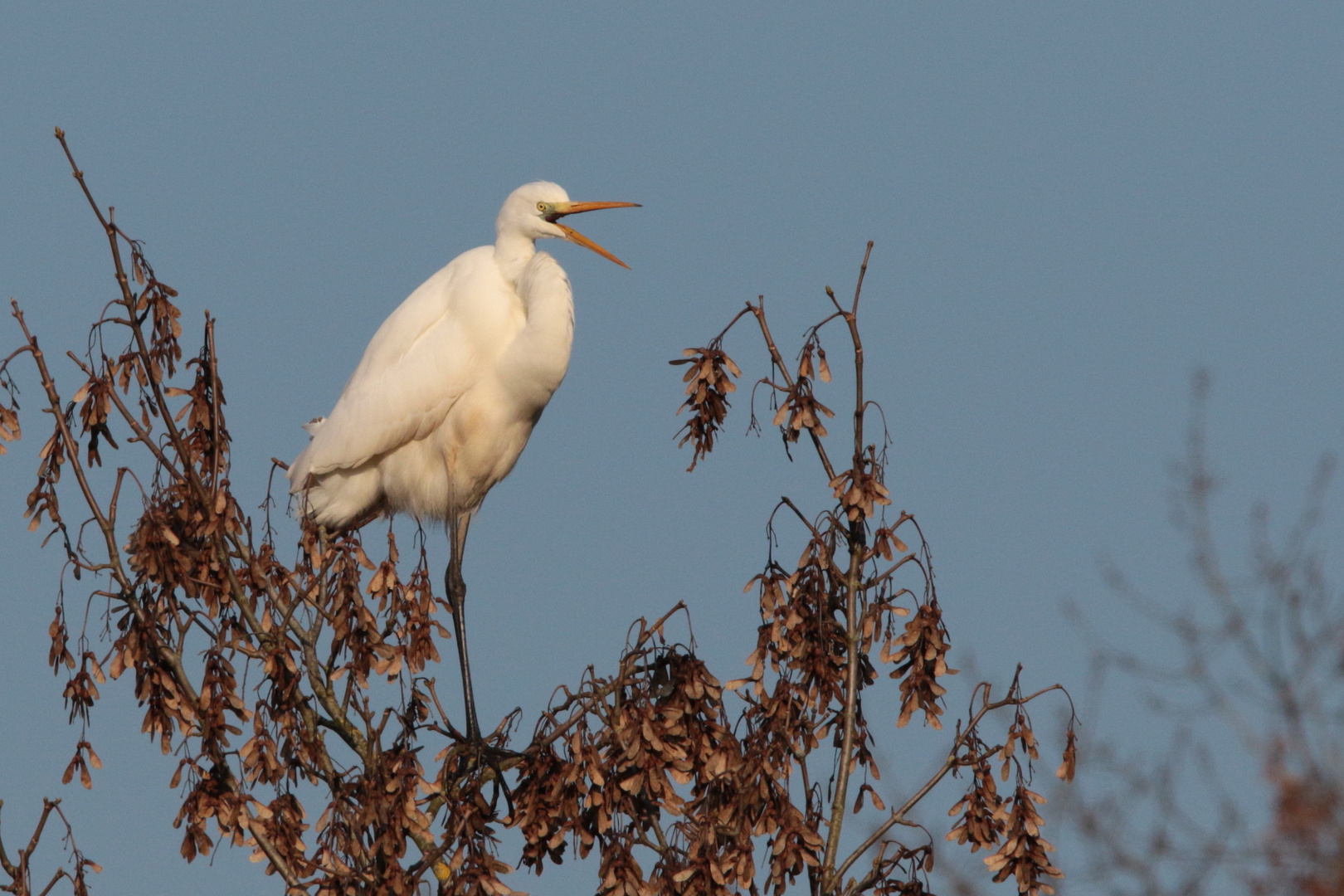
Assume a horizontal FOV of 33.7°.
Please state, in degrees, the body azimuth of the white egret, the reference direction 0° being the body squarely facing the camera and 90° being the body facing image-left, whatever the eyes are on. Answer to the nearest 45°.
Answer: approximately 270°

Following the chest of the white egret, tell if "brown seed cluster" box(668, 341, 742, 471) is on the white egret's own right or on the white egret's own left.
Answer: on the white egret's own left
